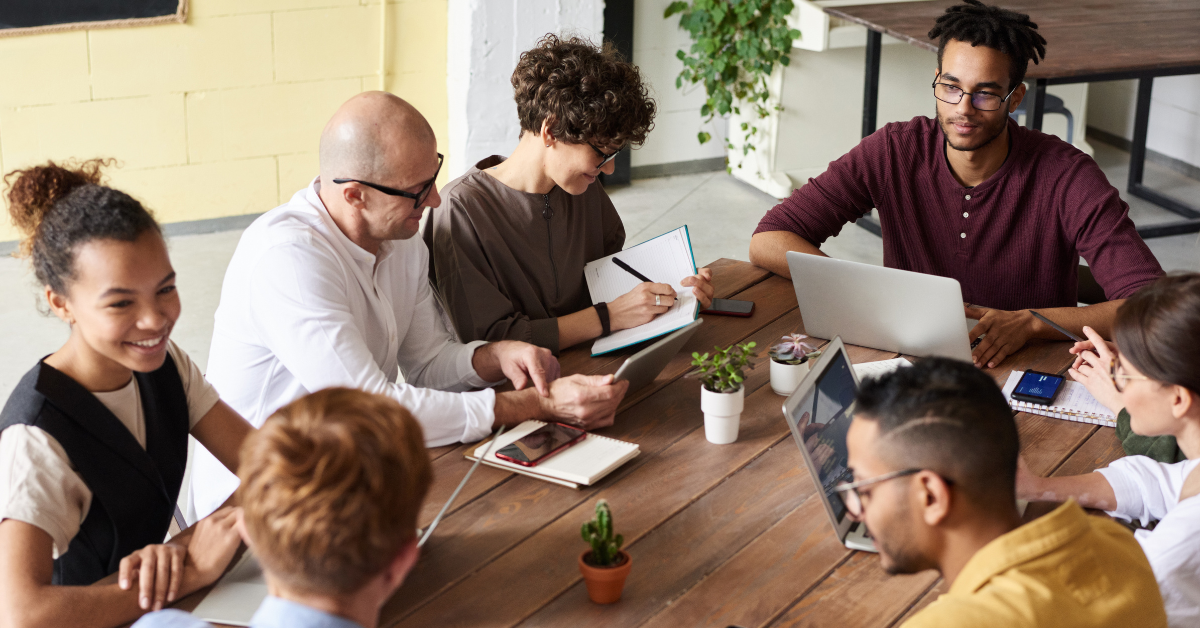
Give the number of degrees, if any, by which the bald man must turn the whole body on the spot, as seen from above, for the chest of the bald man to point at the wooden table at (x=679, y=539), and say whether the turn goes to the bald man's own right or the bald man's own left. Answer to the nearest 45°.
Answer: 0° — they already face it

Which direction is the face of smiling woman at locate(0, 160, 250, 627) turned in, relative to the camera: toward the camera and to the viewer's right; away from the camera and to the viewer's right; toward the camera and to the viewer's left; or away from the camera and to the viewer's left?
toward the camera and to the viewer's right

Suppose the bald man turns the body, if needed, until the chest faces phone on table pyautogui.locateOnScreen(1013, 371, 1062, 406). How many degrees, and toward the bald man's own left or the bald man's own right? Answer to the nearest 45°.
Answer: approximately 45° to the bald man's own left

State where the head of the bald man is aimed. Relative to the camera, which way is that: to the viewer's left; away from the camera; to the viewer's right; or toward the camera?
to the viewer's right

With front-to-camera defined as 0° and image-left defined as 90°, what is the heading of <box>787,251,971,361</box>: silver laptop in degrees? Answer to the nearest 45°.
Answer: approximately 225°

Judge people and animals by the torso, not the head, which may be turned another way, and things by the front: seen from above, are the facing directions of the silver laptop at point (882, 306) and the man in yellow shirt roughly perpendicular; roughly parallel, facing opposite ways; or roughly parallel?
roughly perpendicular
